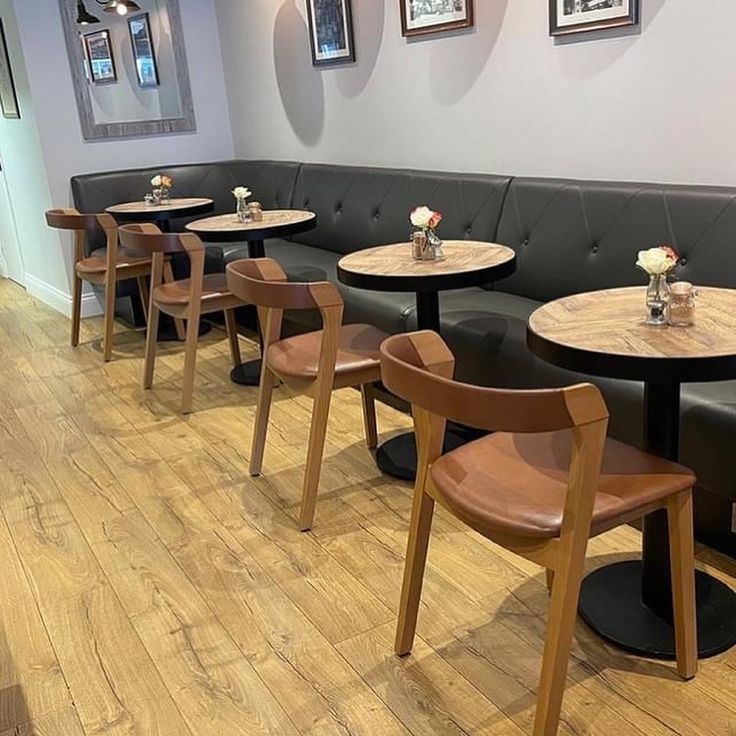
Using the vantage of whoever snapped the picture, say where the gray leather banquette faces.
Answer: facing the viewer and to the left of the viewer

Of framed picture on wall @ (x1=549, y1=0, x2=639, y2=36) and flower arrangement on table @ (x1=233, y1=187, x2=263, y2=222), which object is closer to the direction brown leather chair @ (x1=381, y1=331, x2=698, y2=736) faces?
the framed picture on wall

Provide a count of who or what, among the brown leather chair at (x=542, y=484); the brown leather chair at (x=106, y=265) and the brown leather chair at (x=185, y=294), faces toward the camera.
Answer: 0

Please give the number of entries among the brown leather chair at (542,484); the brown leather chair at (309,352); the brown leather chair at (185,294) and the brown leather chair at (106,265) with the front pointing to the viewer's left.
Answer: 0

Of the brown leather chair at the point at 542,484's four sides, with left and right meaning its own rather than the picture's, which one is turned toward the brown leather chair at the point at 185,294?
left

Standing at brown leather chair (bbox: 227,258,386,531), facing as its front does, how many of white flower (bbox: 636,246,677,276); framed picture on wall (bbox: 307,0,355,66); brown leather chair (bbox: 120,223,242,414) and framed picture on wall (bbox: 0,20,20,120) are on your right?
1

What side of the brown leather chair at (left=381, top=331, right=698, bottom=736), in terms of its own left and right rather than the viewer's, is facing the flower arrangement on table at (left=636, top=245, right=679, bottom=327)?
front

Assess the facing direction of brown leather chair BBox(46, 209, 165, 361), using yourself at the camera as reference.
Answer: facing away from the viewer and to the right of the viewer

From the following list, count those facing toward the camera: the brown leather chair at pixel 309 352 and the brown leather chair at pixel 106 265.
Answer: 0

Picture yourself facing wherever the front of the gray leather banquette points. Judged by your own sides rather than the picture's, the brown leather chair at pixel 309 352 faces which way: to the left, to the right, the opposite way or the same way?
the opposite way

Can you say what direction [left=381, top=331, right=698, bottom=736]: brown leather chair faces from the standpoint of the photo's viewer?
facing away from the viewer and to the right of the viewer

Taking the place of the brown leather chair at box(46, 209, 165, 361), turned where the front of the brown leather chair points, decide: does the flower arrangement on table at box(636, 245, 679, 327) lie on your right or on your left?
on your right

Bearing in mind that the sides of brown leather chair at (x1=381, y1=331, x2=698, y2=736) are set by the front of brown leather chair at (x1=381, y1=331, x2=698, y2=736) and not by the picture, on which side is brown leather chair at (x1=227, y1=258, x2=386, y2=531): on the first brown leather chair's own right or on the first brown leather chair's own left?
on the first brown leather chair's own left

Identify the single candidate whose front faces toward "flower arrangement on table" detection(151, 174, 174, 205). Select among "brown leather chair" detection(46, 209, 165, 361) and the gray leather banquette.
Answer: the brown leather chair

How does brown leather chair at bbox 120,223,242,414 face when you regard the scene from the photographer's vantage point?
facing away from the viewer and to the right of the viewer

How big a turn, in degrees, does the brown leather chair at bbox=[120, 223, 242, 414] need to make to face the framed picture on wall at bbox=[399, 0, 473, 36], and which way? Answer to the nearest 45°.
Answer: approximately 45° to its right

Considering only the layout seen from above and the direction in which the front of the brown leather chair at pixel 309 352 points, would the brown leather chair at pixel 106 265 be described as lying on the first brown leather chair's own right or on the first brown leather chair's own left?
on the first brown leather chair's own left

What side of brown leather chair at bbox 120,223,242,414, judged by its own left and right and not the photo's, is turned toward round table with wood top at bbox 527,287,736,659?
right

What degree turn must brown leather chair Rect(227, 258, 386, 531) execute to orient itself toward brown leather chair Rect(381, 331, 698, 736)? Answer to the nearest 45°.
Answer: approximately 135° to its right

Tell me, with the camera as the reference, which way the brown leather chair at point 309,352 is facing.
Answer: facing away from the viewer and to the right of the viewer
